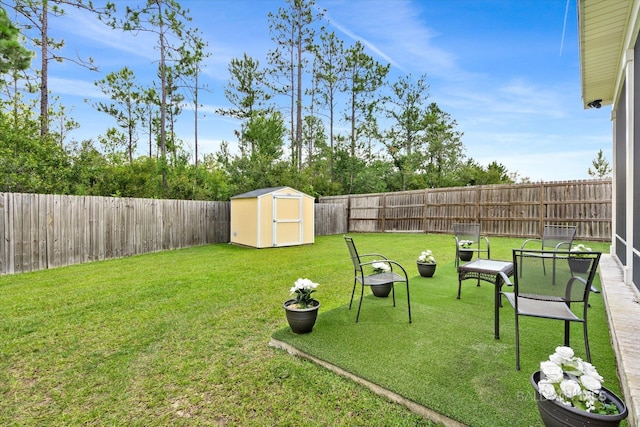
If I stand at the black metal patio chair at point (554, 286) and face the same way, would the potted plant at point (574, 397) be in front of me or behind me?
behind

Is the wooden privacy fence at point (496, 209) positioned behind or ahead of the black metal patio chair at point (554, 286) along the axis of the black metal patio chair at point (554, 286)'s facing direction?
ahead

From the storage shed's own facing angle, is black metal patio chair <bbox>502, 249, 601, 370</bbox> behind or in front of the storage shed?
in front

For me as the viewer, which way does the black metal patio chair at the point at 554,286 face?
facing away from the viewer and to the left of the viewer

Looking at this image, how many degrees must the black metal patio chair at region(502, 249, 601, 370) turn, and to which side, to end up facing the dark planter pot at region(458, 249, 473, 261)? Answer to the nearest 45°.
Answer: approximately 45° to its right

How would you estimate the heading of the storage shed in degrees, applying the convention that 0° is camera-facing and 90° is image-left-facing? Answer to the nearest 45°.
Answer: approximately 315°

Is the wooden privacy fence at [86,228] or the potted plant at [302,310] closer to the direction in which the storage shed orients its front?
the potted plant

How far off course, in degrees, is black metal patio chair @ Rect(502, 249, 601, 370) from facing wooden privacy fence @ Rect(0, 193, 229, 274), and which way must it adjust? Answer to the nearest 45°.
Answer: approximately 45° to its left

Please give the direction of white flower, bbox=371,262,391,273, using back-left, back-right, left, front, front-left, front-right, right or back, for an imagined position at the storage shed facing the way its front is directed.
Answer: front-right
